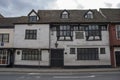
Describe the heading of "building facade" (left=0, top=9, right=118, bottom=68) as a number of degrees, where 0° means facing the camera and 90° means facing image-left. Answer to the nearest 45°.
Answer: approximately 0°
